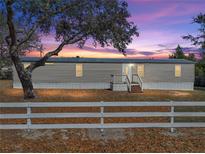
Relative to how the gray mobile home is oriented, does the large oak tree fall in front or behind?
in front

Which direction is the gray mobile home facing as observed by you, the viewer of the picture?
facing the viewer
